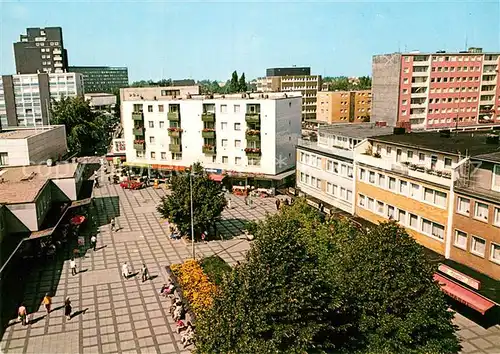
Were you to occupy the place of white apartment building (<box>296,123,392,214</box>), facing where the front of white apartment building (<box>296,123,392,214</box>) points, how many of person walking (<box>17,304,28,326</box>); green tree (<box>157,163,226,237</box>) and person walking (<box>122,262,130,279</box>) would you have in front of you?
3

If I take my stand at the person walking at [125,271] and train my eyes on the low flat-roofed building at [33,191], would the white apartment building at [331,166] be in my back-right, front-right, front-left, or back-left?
back-right

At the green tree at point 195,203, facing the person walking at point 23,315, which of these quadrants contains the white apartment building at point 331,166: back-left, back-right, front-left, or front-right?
back-left

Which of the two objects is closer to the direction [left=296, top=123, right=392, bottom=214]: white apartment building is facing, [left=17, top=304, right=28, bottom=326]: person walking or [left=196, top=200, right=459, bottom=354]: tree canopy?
the person walking

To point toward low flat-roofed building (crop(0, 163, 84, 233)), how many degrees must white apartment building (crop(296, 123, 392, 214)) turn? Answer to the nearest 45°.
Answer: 0° — it already faces it

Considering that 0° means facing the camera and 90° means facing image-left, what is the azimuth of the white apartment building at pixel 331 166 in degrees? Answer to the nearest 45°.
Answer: approximately 45°

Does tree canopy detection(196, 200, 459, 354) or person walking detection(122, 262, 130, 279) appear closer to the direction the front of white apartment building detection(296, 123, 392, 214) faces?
the person walking

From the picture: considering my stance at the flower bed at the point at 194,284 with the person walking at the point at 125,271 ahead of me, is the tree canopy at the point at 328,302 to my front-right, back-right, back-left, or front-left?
back-left

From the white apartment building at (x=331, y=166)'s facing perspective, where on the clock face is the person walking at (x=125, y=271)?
The person walking is roughly at 12 o'clock from the white apartment building.

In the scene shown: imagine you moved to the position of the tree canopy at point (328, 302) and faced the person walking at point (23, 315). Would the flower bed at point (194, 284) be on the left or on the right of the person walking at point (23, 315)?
right

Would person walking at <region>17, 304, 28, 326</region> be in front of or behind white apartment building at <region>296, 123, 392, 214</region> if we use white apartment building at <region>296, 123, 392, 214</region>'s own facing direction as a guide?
in front

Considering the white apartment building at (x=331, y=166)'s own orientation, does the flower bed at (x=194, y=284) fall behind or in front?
in front
